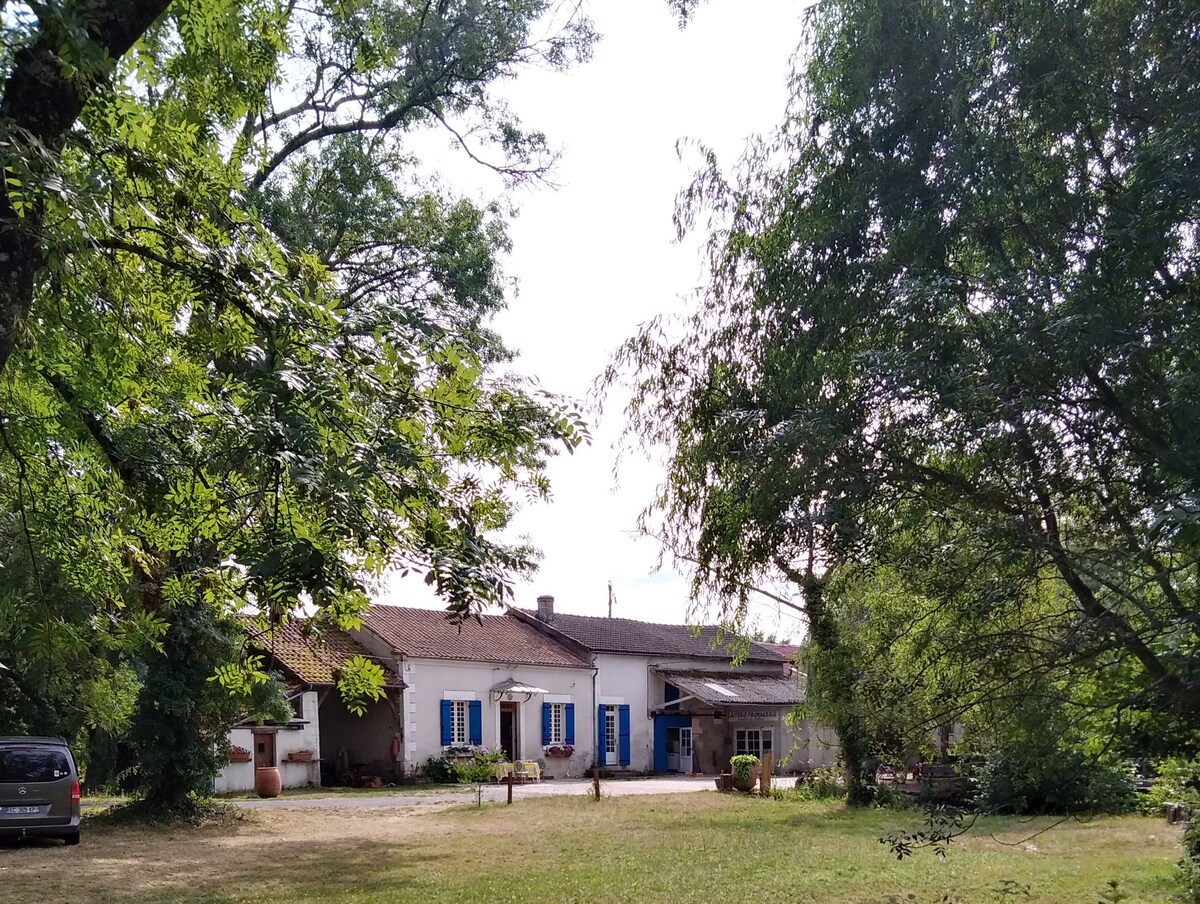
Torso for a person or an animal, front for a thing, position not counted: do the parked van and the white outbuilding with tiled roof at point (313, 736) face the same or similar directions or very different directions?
very different directions

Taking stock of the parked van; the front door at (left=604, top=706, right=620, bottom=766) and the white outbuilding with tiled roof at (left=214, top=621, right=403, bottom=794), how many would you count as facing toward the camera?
2

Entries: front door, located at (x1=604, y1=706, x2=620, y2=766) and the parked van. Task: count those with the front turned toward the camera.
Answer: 1

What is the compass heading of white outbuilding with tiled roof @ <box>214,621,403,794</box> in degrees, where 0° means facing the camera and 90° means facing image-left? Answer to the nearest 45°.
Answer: approximately 0°

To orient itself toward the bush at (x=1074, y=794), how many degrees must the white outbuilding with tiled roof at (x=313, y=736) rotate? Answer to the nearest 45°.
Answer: approximately 45° to its left

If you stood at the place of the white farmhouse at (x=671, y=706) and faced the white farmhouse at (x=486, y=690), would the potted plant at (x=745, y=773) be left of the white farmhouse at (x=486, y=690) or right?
left

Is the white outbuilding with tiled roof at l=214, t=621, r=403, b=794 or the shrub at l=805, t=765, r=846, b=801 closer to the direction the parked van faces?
the white outbuilding with tiled roof

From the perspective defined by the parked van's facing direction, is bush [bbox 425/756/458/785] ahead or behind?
ahead

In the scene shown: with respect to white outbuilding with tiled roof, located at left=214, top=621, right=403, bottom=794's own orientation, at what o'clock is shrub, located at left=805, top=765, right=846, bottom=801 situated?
The shrub is roughly at 10 o'clock from the white outbuilding with tiled roof.

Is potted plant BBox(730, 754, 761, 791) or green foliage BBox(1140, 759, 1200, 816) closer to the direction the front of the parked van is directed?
the potted plant

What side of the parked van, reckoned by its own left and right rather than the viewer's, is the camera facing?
back

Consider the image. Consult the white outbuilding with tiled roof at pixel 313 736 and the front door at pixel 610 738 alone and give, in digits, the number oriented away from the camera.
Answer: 0
